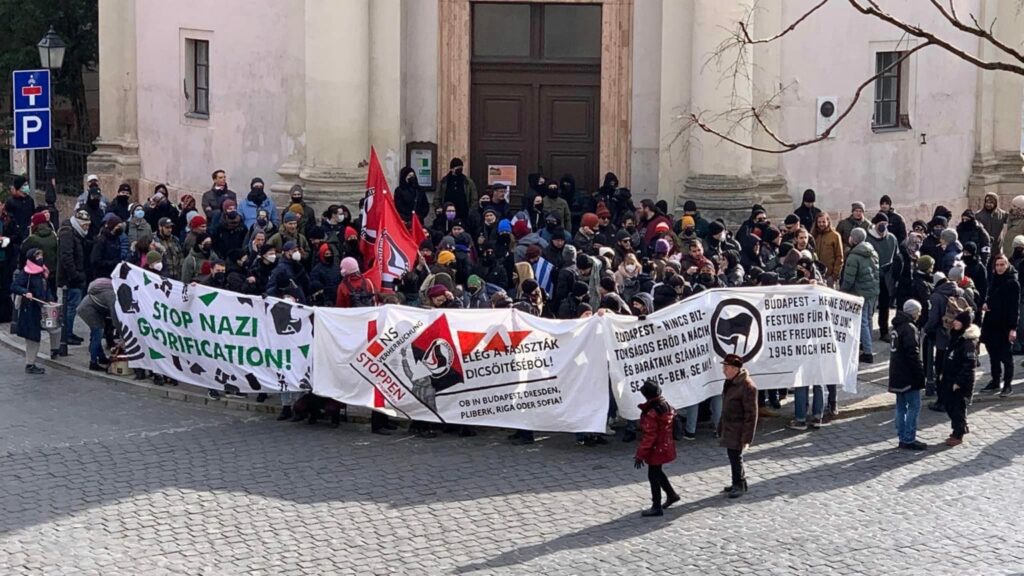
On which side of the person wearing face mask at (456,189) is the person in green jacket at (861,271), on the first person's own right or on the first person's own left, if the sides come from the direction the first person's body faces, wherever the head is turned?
on the first person's own left

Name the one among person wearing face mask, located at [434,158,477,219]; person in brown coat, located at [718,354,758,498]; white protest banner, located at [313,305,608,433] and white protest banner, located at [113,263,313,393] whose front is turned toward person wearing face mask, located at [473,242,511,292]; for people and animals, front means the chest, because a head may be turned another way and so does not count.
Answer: person wearing face mask, located at [434,158,477,219]

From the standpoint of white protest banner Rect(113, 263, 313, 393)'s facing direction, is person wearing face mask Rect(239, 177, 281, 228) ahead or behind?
behind

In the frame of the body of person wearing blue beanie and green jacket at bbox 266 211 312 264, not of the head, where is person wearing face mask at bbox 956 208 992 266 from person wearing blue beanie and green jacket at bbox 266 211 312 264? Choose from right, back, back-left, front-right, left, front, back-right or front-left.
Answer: left

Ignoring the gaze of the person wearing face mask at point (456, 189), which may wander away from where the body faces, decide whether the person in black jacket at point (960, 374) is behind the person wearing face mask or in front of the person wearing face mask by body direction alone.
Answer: in front

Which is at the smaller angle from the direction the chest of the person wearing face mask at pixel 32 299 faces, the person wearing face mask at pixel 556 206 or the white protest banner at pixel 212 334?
the white protest banner

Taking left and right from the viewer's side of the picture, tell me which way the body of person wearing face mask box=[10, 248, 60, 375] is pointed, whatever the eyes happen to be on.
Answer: facing the viewer and to the right of the viewer

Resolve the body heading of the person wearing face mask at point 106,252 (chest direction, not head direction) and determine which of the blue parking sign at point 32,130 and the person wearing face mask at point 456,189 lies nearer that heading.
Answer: the person wearing face mask

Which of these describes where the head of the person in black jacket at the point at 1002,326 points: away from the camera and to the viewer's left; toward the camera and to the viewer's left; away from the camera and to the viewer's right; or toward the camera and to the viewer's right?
toward the camera and to the viewer's left

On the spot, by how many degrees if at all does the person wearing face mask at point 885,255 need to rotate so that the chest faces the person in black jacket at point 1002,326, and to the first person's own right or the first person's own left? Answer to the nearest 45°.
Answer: approximately 45° to the first person's own left
